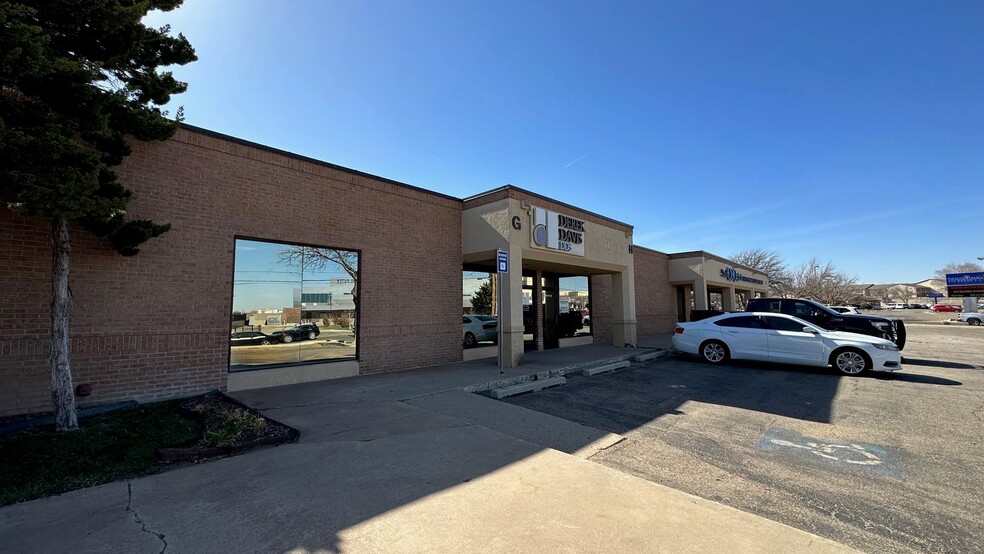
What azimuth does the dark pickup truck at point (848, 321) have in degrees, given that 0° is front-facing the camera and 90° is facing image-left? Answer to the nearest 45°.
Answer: approximately 270°

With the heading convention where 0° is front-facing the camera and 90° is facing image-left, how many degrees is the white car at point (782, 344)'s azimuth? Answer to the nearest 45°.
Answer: approximately 270°

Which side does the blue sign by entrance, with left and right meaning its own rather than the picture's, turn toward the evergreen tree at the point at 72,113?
right

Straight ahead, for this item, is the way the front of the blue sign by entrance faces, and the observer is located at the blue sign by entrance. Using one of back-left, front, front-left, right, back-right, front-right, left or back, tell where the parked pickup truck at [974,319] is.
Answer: left

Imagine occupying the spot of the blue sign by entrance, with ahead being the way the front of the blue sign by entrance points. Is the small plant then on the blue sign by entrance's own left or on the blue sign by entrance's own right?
on the blue sign by entrance's own right

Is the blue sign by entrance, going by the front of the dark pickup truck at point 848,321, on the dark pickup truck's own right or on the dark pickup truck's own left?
on the dark pickup truck's own right

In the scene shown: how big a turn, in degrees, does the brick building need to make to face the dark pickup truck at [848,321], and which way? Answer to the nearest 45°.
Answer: approximately 45° to its left

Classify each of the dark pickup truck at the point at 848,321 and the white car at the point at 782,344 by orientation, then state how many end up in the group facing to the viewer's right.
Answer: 2
